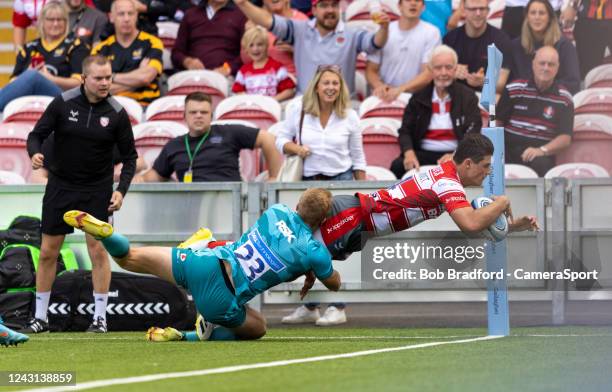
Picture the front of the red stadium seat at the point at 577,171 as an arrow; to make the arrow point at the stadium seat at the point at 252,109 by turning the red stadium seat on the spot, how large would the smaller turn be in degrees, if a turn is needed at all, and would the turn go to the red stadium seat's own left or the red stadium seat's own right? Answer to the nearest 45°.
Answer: approximately 90° to the red stadium seat's own right

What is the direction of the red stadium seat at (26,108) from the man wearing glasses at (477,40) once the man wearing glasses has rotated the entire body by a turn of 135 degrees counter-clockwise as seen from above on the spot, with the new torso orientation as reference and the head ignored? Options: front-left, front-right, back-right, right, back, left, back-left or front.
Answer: back-left

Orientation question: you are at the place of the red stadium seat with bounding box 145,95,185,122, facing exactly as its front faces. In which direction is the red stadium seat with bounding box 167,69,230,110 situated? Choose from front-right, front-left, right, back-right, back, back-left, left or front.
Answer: back-left

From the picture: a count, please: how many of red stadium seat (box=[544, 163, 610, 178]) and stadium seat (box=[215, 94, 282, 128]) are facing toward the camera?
2

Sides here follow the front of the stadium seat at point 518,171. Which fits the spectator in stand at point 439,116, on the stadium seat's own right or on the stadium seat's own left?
on the stadium seat's own right

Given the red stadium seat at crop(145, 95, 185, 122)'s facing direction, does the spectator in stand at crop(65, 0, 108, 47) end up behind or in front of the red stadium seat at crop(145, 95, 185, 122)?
behind

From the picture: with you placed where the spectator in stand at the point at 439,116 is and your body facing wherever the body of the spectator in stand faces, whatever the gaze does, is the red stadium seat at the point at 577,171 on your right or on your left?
on your left

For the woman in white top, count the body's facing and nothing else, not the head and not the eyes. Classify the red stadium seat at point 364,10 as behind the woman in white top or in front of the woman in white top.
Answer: behind
